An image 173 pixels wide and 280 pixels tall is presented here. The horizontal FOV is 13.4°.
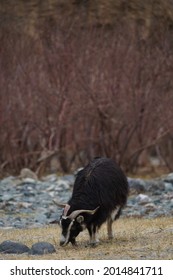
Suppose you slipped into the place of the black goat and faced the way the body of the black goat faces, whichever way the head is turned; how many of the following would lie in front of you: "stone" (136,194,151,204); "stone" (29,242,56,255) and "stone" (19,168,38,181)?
1

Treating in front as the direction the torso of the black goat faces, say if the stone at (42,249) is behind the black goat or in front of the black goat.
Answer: in front

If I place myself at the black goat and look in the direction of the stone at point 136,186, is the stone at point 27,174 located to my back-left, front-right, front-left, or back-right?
front-left

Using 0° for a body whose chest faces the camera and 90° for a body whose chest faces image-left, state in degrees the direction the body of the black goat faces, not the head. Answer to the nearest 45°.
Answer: approximately 45°

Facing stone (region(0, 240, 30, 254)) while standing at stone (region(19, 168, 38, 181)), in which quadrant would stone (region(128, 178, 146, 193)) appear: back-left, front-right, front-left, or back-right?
front-left

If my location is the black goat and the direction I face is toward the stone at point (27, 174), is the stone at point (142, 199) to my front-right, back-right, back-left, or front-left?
front-right

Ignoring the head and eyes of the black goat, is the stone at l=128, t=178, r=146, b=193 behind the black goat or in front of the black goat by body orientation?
behind

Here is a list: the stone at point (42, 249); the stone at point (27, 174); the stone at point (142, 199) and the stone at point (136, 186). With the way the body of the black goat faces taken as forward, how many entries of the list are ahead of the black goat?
1

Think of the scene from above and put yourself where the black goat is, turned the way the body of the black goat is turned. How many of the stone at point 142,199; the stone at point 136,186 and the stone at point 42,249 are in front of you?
1

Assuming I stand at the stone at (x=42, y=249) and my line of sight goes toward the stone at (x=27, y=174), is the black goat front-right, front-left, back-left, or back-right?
front-right

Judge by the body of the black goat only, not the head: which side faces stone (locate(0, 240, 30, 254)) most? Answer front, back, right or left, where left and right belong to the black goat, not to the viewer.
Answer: front

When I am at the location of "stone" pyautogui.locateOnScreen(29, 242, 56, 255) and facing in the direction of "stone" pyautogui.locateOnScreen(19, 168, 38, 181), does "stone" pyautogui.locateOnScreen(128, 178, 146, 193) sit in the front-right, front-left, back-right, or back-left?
front-right

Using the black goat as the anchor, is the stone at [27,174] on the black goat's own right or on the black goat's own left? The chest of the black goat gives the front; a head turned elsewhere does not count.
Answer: on the black goat's own right

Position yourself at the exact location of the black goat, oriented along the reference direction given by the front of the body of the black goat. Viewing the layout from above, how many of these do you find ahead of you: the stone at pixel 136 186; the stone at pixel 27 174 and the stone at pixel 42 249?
1

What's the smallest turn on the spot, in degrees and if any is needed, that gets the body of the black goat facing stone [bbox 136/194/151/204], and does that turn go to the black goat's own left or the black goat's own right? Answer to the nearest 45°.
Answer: approximately 135° to the black goat's own right
